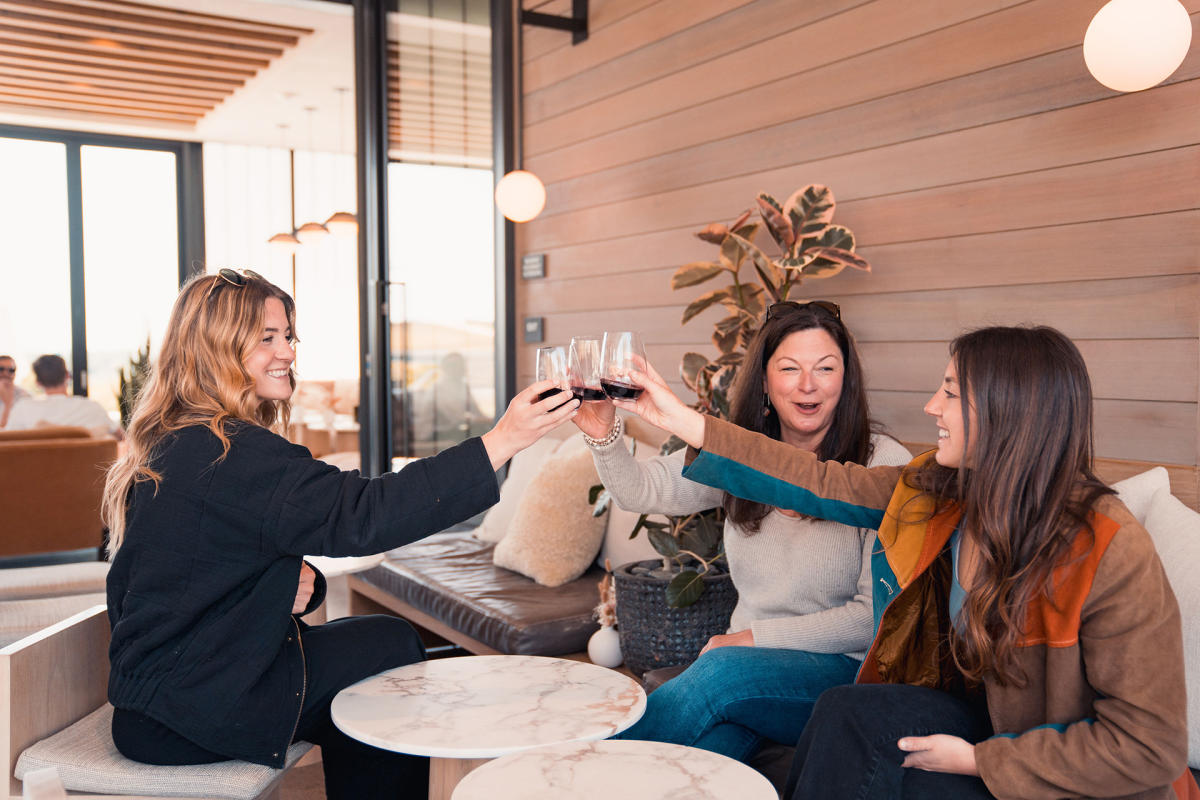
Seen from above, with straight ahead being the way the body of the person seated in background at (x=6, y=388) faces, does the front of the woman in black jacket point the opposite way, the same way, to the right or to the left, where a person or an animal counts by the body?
to the left

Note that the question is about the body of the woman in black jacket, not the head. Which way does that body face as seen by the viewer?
to the viewer's right

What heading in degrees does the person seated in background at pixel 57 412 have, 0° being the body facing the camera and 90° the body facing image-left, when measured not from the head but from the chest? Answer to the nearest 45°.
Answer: approximately 180°

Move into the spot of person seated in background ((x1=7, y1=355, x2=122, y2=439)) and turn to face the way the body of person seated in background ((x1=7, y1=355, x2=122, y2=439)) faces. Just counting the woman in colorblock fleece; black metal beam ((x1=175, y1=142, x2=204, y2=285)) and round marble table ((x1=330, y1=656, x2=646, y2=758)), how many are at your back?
2

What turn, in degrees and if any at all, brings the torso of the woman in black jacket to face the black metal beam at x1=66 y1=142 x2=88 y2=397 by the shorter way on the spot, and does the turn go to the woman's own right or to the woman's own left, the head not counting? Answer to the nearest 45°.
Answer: approximately 90° to the woman's own left

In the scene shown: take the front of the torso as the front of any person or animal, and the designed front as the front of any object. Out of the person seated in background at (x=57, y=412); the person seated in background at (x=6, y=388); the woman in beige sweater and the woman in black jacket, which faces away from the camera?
the person seated in background at (x=57, y=412)

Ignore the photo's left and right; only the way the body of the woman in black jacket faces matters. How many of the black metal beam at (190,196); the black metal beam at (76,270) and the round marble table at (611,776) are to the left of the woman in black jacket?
2

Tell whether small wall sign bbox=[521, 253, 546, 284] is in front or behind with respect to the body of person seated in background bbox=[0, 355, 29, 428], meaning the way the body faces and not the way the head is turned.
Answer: in front

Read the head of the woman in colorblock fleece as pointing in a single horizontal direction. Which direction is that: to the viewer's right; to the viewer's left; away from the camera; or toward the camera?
to the viewer's left

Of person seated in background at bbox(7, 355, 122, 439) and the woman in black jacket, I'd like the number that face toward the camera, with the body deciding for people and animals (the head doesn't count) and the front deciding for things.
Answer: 0

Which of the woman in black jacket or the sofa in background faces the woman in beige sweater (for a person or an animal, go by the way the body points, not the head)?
the woman in black jacket

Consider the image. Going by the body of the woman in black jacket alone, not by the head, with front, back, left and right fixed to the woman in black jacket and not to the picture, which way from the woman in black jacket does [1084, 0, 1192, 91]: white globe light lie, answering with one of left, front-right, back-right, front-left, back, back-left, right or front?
front

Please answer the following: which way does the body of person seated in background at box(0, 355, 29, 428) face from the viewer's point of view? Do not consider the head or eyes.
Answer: toward the camera

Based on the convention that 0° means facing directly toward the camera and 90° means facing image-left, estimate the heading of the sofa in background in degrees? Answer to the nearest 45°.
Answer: approximately 180°

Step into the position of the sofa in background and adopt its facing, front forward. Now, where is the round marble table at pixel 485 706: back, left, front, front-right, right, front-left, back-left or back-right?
back
